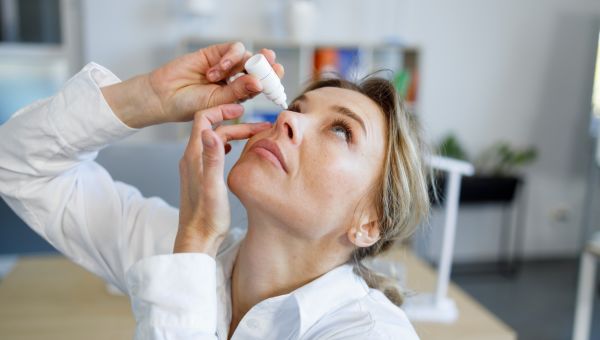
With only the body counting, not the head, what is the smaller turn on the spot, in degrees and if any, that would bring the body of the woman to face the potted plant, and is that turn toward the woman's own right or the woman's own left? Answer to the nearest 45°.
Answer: approximately 180°

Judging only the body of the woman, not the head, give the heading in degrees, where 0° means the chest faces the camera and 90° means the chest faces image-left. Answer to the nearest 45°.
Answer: approximately 45°

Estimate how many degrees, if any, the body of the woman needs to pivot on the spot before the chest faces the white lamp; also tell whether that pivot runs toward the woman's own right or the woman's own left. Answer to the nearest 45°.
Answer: approximately 180°
